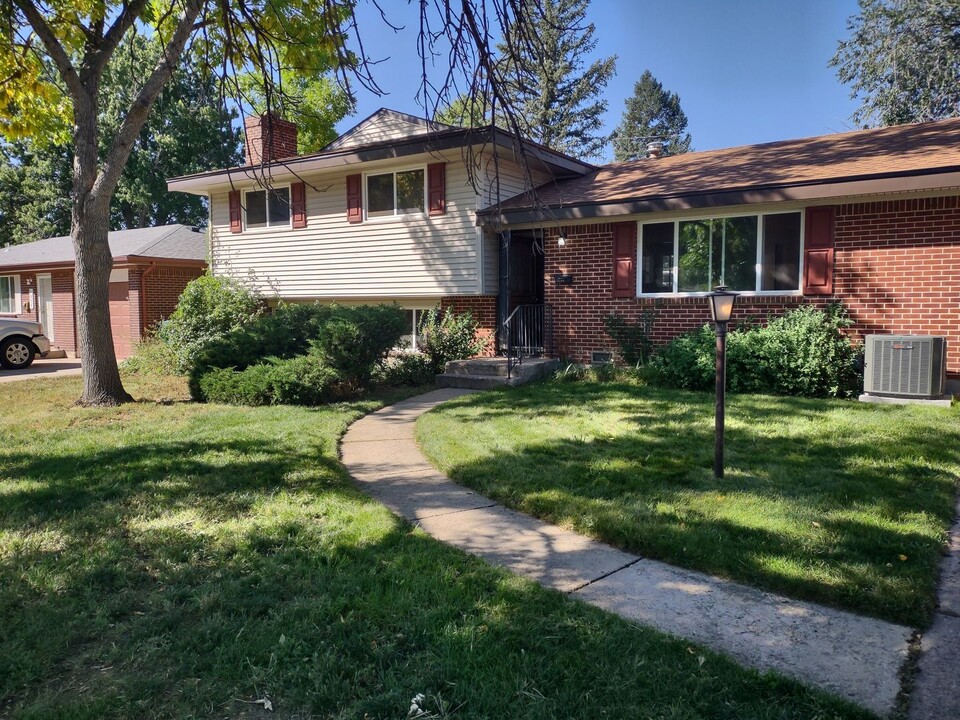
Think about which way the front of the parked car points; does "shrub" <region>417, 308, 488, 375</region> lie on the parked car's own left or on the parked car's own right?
on the parked car's own right

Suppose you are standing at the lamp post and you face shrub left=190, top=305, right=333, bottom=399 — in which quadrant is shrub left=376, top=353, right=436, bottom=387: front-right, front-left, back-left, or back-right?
front-right

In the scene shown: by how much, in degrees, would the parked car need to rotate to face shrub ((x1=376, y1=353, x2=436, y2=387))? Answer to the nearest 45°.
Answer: approximately 45° to its right

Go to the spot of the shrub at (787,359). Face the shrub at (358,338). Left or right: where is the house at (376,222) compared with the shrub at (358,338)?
right

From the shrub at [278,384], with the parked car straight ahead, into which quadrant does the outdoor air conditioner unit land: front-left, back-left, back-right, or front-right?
back-right

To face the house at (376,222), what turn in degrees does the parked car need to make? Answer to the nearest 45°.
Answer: approximately 45° to its right

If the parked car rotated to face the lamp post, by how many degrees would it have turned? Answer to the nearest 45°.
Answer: approximately 90° to its right

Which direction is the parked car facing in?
to the viewer's right

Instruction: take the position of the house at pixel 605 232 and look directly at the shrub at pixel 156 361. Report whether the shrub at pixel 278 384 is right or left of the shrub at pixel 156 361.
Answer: left

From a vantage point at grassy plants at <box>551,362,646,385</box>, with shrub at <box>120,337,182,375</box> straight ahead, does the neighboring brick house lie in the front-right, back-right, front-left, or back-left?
front-right

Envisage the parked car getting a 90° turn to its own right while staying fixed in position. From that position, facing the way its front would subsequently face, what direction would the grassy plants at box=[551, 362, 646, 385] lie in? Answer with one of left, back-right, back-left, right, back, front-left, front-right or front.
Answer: front-left

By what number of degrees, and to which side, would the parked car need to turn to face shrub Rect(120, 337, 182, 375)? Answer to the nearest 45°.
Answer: approximately 45° to its right

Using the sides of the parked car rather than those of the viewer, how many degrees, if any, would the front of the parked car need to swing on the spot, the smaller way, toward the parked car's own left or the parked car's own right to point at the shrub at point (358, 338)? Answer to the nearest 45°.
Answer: approximately 45° to the parked car's own right

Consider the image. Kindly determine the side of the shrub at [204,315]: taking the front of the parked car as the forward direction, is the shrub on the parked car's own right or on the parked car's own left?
on the parked car's own right

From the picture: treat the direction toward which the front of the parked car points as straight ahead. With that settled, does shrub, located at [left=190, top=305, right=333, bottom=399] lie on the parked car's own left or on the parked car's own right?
on the parked car's own right
